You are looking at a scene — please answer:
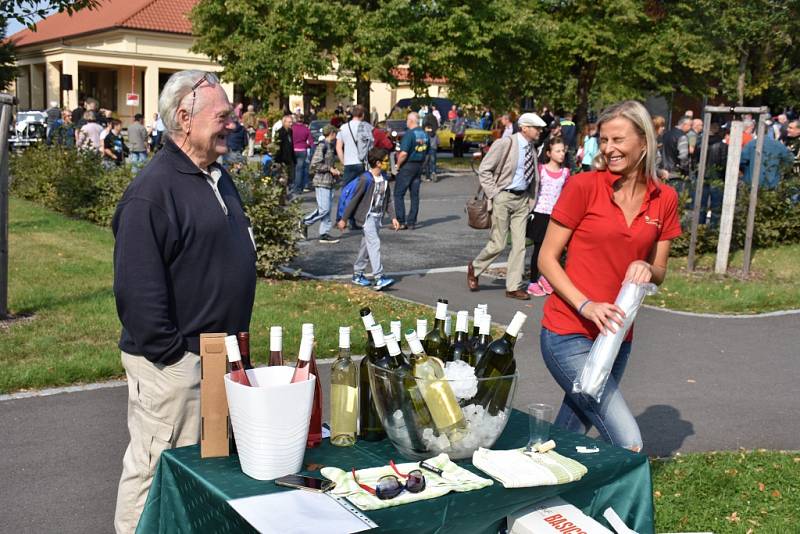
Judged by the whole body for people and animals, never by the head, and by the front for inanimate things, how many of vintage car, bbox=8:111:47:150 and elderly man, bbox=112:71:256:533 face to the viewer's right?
1

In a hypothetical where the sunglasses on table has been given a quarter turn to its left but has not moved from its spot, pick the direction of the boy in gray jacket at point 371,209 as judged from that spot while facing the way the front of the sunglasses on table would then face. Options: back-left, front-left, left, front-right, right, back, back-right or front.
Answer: front-left

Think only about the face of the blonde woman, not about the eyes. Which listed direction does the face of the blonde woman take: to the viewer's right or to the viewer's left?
to the viewer's left

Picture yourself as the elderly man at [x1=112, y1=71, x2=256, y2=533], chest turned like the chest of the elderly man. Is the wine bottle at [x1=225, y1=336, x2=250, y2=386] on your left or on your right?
on your right

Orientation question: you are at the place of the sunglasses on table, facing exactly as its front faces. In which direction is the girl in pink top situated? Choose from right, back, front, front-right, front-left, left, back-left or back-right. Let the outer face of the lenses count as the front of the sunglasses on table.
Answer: back-left

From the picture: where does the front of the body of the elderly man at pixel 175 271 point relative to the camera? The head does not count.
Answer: to the viewer's right

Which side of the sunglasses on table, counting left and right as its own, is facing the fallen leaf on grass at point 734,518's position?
left

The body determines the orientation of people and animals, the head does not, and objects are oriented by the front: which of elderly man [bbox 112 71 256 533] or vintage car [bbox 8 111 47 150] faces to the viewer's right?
the elderly man

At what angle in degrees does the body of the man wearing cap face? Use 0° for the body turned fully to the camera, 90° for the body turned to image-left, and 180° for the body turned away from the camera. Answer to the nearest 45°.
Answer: approximately 315°

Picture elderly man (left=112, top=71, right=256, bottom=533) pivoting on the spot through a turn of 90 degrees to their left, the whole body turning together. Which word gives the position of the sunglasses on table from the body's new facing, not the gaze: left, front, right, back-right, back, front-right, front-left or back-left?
back-right

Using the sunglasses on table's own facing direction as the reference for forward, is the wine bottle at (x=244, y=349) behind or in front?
behind

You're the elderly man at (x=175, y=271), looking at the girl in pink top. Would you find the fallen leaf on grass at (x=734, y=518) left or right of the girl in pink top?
right

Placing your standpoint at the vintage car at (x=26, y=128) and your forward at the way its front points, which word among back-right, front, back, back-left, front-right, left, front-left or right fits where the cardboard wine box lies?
front-left
